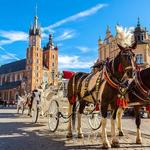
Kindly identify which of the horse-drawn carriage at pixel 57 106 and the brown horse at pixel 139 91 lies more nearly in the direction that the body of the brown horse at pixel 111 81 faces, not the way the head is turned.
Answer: the brown horse

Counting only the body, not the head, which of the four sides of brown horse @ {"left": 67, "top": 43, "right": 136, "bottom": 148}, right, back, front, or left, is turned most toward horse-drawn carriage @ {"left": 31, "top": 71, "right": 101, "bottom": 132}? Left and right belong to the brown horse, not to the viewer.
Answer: back

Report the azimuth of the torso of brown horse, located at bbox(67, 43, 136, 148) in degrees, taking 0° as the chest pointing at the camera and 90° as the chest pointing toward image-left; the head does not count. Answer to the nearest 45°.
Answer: approximately 315°

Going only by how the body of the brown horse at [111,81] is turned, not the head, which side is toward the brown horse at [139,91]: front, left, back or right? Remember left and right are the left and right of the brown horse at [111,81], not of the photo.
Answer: left
